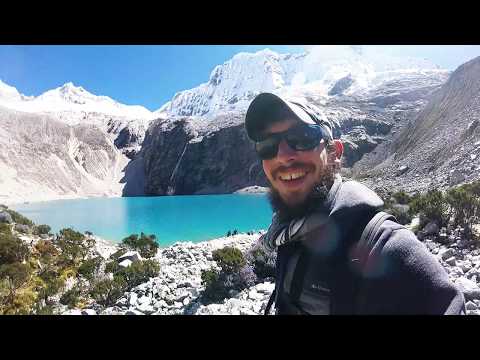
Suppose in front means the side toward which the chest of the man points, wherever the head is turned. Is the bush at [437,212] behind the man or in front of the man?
behind

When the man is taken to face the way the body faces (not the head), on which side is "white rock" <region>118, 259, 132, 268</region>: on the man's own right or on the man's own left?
on the man's own right

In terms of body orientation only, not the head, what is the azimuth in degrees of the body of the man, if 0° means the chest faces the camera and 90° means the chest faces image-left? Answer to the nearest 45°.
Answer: approximately 45°

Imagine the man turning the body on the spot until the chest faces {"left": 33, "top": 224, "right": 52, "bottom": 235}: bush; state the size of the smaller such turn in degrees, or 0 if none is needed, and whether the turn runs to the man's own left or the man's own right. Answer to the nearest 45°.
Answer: approximately 90° to the man's own right

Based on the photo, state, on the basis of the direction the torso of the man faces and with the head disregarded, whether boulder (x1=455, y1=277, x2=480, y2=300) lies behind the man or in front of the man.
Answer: behind
